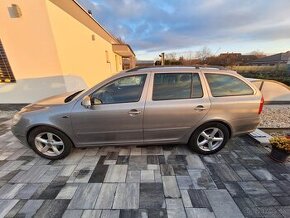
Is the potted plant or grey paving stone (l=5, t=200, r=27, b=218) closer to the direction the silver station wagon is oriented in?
the grey paving stone

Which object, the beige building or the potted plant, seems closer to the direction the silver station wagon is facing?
the beige building

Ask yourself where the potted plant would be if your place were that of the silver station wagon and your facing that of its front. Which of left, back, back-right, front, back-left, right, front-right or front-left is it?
back

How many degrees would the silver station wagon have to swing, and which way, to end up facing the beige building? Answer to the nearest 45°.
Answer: approximately 45° to its right

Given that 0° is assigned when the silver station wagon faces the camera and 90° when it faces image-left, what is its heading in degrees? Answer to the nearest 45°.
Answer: approximately 90°

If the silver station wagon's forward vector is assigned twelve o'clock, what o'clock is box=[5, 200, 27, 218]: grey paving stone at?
The grey paving stone is roughly at 11 o'clock from the silver station wagon.
